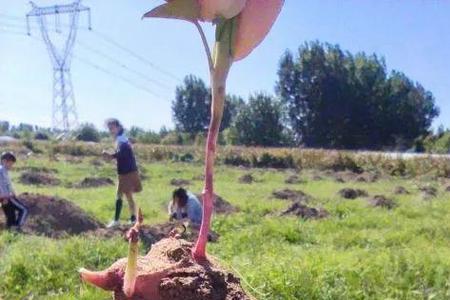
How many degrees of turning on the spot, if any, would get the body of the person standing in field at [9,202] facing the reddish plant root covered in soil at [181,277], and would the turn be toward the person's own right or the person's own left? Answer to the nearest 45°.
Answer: approximately 90° to the person's own right

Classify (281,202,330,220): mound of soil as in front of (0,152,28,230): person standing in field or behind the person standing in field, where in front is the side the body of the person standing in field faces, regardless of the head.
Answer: in front

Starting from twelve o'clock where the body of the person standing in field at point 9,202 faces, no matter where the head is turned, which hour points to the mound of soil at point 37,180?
The mound of soil is roughly at 9 o'clock from the person standing in field.

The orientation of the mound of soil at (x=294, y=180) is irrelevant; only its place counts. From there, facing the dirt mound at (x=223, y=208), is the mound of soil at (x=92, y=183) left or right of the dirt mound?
right

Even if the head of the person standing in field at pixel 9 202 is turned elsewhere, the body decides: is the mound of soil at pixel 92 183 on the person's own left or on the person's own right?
on the person's own left

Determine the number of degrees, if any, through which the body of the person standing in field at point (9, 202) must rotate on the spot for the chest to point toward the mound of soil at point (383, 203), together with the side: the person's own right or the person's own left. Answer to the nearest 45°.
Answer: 0° — they already face it

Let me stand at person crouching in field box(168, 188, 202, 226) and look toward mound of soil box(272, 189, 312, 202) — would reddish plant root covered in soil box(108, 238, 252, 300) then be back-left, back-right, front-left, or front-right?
back-right

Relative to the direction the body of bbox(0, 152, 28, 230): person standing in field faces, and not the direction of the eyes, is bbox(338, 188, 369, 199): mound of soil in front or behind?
in front

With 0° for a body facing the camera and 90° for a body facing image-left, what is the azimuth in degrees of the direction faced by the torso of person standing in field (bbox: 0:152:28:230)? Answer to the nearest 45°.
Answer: approximately 270°

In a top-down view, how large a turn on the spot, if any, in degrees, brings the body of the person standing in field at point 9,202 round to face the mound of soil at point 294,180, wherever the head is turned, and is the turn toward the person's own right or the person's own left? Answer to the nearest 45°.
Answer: approximately 45° to the person's own left
